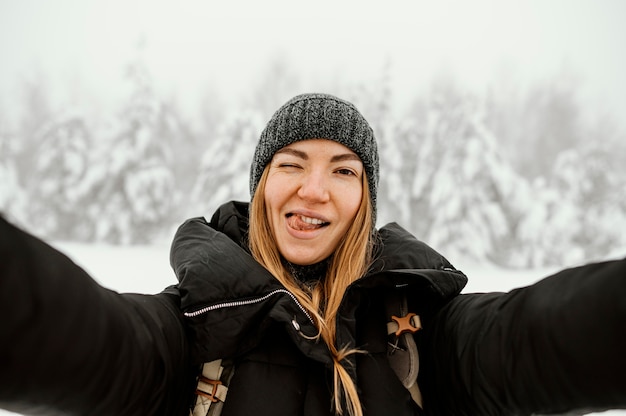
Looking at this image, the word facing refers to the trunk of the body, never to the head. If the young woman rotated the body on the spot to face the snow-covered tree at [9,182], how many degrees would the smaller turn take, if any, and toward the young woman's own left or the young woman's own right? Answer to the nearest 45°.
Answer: approximately 135° to the young woman's own right

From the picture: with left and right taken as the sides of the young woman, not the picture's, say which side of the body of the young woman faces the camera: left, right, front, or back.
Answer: front

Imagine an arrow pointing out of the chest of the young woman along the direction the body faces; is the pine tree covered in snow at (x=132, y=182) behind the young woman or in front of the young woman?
behind

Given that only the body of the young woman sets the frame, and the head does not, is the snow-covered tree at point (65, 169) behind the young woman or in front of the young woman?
behind

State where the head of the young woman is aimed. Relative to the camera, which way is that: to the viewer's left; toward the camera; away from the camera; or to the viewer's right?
toward the camera

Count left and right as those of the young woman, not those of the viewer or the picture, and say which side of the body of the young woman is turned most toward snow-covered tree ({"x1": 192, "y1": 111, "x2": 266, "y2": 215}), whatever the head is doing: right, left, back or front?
back
